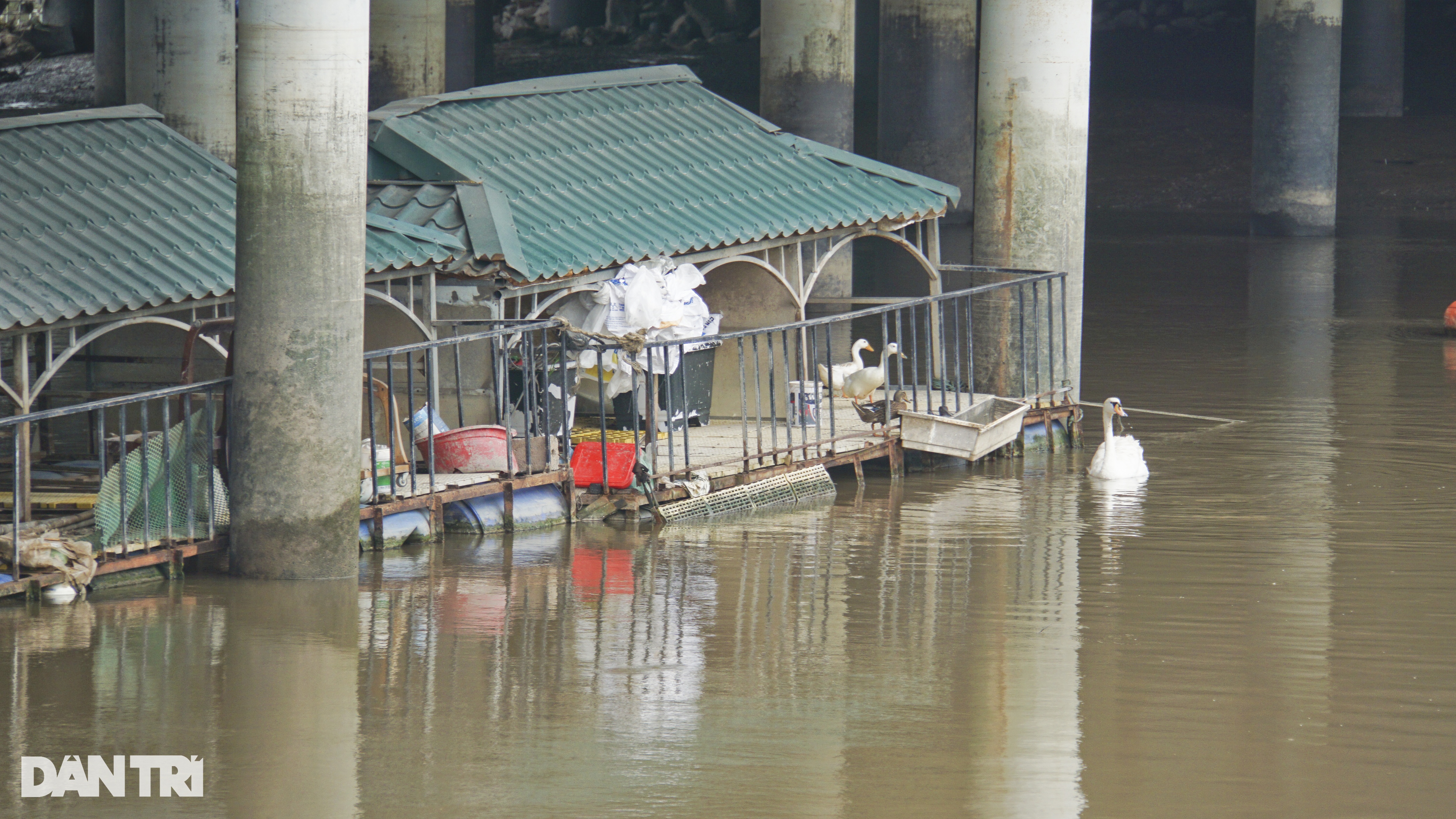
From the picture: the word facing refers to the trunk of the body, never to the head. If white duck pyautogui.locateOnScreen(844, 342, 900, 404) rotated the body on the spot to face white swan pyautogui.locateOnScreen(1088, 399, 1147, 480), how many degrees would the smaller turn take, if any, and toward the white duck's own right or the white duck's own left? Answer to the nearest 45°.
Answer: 0° — it already faces it

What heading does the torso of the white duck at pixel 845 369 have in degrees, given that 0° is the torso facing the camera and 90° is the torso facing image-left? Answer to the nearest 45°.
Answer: approximately 270°

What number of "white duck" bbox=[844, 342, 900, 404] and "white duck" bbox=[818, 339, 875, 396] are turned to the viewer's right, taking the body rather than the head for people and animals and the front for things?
2

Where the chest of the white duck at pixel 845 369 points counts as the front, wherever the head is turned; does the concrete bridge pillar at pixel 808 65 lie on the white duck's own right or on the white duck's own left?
on the white duck's own left

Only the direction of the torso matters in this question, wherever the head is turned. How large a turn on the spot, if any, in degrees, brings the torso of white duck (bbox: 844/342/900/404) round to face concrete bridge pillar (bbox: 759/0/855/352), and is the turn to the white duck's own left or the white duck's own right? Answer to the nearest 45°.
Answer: approximately 90° to the white duck's own left

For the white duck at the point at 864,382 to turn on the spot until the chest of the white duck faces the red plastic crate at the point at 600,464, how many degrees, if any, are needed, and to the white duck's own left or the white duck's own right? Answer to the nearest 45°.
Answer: approximately 135° to the white duck's own right

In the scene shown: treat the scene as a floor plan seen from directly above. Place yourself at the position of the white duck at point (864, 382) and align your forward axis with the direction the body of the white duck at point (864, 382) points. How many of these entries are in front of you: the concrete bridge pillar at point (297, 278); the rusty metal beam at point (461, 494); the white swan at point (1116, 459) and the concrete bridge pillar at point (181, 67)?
1

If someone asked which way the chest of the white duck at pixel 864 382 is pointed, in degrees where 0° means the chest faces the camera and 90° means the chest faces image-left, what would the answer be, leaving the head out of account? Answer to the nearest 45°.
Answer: approximately 270°

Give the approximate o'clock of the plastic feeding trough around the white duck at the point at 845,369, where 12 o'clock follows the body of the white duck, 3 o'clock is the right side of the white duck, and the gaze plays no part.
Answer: The plastic feeding trough is roughly at 2 o'clock from the white duck.

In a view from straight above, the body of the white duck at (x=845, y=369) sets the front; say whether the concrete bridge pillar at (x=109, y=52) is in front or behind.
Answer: behind
